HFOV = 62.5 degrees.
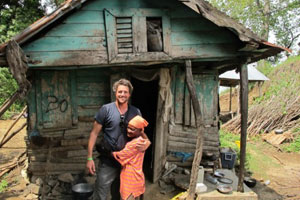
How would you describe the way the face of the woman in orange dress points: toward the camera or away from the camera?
toward the camera

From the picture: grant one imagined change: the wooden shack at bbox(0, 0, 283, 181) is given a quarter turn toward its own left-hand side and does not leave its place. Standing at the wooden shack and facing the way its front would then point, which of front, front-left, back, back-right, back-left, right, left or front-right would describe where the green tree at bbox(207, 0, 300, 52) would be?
front-left

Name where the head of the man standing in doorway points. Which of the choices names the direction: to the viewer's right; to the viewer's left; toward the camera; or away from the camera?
toward the camera

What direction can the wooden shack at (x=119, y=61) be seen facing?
toward the camera

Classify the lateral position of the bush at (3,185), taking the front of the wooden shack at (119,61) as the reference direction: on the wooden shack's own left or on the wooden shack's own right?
on the wooden shack's own right

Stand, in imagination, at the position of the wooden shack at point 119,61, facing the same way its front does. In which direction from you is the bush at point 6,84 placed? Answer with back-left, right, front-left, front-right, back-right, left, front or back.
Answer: back-right

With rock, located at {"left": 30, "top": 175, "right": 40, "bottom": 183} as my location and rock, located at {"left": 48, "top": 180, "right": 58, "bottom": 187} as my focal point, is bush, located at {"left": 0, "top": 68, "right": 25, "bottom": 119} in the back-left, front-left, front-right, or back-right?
back-left
